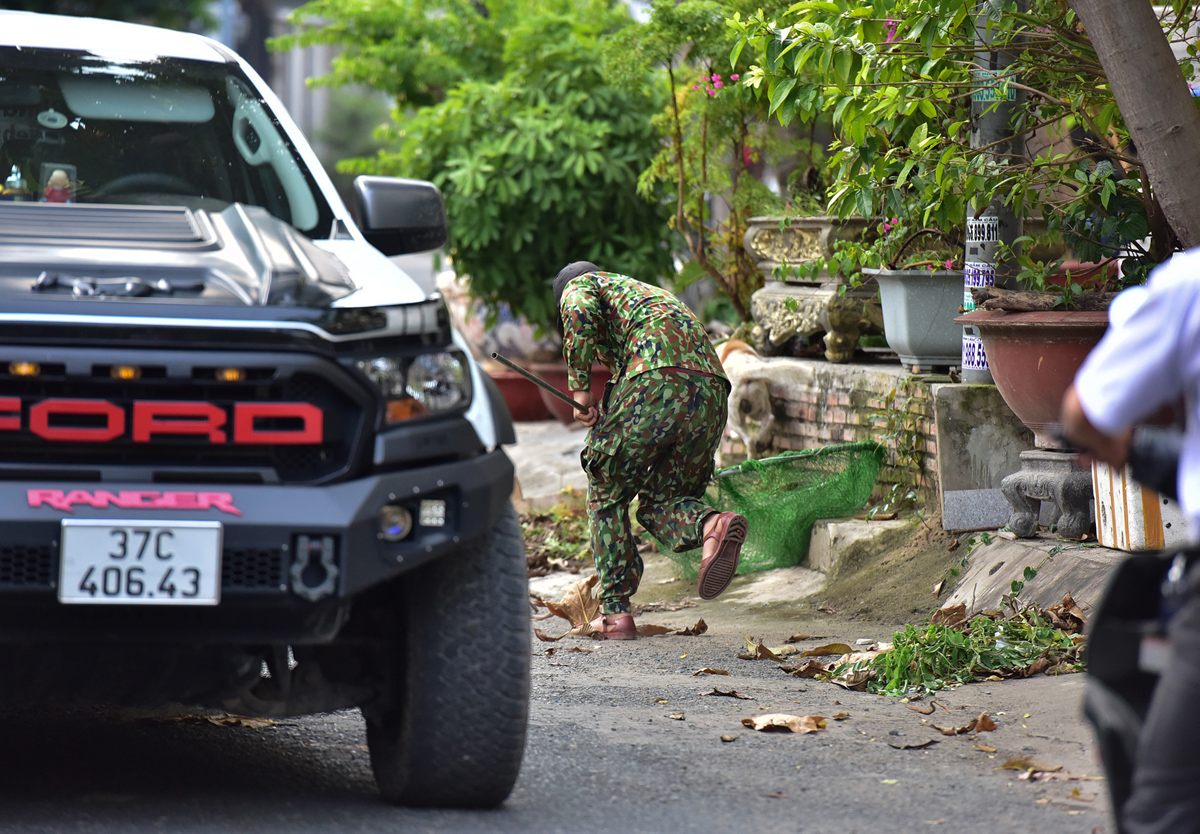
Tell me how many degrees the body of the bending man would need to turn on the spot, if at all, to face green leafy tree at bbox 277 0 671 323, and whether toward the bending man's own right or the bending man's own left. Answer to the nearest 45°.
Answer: approximately 45° to the bending man's own right

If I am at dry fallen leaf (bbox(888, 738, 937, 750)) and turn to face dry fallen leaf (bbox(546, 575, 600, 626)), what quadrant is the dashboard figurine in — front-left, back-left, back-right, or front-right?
front-left

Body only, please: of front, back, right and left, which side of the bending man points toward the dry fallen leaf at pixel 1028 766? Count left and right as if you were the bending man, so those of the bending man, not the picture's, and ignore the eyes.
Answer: back

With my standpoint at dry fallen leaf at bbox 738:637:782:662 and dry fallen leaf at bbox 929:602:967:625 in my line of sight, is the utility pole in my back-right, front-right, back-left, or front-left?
front-left

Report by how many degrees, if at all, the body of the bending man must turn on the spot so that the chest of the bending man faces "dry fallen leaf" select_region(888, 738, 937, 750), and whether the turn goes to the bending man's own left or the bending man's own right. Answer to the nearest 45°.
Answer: approximately 135° to the bending man's own left

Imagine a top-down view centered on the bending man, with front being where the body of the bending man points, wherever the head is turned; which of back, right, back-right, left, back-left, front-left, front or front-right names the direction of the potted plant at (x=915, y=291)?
right

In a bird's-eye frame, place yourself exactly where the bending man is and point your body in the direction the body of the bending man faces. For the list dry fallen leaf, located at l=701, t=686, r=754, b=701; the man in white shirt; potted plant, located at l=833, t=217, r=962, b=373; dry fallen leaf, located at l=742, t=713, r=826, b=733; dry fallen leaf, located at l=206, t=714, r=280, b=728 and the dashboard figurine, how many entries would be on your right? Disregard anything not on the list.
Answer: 1

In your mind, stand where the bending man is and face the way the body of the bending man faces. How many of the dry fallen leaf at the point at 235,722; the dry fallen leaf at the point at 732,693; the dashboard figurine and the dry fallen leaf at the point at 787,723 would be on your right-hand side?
0

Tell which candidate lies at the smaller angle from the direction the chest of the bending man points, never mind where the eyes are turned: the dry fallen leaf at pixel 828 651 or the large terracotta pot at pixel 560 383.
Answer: the large terracotta pot

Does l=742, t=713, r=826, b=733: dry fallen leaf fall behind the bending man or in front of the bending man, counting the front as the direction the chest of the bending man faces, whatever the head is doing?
behind

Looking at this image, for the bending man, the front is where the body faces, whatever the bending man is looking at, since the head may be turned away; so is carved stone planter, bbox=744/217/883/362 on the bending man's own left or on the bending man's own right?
on the bending man's own right

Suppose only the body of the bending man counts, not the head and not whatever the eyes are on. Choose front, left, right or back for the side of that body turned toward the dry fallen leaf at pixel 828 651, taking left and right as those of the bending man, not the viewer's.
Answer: back

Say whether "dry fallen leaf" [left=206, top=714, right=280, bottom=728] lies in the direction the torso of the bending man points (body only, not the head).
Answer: no

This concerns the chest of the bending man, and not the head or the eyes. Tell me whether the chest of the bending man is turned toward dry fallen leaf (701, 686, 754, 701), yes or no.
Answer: no

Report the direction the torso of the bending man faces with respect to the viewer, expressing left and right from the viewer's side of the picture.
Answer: facing away from the viewer and to the left of the viewer
